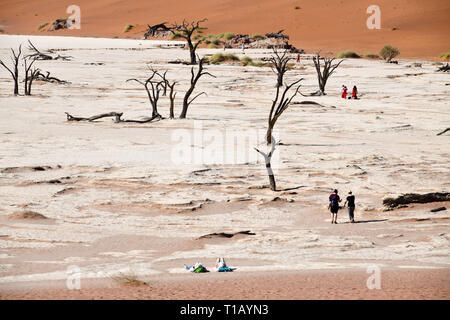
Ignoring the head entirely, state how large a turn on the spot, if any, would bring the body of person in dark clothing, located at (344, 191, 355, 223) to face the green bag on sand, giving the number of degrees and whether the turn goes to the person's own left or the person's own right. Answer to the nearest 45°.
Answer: approximately 135° to the person's own left

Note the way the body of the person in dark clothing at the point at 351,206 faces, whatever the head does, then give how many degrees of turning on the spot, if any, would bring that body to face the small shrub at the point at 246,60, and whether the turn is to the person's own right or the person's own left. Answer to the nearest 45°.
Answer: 0° — they already face it

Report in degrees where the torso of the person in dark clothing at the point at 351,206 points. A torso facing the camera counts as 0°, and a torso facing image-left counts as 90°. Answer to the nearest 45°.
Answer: approximately 180°

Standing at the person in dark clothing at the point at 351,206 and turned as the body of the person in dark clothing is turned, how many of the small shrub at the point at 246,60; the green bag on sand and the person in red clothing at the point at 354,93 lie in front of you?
2

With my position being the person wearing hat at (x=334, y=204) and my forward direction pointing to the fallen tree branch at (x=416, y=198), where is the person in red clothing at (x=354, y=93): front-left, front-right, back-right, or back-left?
front-left

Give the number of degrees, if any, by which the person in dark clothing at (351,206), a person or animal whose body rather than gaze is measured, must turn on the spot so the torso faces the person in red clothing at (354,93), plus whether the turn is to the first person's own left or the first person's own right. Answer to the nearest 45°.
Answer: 0° — they already face them
